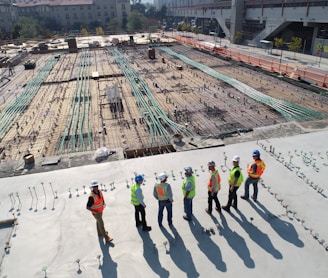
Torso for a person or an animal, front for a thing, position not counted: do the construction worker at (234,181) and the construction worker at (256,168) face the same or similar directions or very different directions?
same or similar directions

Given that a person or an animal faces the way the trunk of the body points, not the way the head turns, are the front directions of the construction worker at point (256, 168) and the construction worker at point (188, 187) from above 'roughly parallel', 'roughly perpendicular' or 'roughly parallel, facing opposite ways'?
roughly parallel

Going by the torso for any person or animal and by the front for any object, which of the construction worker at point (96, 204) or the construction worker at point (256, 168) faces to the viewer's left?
the construction worker at point (256, 168)

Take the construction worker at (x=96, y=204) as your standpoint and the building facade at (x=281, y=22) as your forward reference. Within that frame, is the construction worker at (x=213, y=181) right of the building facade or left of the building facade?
right

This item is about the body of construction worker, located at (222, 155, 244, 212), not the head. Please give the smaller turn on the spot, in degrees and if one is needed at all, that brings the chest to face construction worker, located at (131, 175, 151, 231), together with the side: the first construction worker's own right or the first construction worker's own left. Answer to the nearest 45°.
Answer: approximately 45° to the first construction worker's own left

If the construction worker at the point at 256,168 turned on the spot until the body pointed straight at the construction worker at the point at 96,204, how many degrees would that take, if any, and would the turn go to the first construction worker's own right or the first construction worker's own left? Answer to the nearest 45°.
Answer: approximately 45° to the first construction worker's own left
